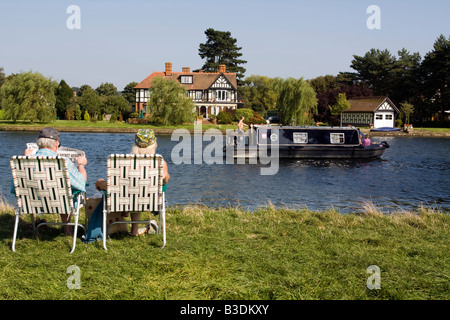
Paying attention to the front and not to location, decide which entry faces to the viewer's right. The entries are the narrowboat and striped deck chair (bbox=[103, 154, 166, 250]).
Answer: the narrowboat

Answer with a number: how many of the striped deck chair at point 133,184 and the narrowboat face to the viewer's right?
1

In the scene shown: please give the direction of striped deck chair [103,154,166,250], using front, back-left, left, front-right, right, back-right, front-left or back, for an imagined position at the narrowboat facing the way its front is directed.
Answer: right

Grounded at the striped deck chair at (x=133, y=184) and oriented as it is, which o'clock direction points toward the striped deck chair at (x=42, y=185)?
the striped deck chair at (x=42, y=185) is roughly at 9 o'clock from the striped deck chair at (x=133, y=184).

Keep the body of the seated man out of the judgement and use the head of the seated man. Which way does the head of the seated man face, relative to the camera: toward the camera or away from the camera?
away from the camera

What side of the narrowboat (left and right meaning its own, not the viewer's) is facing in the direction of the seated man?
right

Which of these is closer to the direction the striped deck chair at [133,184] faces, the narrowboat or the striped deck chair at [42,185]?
the narrowboat

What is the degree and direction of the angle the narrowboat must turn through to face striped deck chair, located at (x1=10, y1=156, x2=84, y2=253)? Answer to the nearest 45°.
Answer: approximately 90° to its right

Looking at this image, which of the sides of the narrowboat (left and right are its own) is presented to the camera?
right

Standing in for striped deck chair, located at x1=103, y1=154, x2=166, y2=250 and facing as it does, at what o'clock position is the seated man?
The seated man is roughly at 10 o'clock from the striped deck chair.

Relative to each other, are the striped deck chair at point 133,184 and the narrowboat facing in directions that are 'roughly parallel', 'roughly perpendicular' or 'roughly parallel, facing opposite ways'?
roughly perpendicular

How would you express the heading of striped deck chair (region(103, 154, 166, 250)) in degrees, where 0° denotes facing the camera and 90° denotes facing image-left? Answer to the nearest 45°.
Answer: approximately 180°

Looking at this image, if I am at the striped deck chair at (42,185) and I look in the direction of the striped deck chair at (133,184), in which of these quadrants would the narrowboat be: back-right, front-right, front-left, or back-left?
front-left
